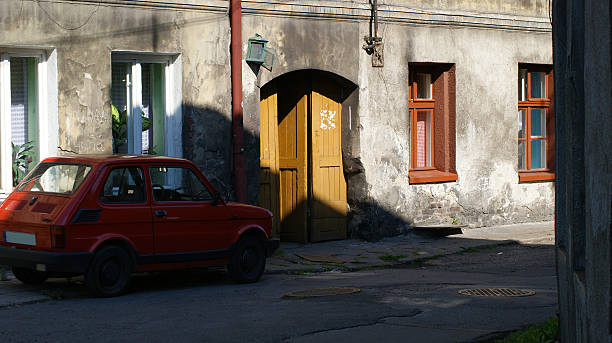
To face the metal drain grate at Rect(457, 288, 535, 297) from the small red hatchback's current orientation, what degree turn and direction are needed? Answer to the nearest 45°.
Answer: approximately 45° to its right

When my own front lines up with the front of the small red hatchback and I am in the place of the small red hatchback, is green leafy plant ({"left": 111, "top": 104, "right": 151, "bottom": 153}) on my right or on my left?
on my left

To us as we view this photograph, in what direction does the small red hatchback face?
facing away from the viewer and to the right of the viewer

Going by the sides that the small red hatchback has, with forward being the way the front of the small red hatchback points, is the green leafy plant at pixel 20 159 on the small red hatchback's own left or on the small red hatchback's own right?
on the small red hatchback's own left

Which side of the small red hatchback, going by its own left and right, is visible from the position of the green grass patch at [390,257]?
front

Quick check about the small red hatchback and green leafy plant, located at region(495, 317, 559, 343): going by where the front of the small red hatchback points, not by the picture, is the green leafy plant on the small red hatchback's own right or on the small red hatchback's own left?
on the small red hatchback's own right

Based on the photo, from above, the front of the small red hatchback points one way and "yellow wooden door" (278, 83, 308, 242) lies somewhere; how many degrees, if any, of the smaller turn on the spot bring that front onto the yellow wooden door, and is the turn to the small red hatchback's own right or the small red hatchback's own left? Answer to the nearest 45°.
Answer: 0° — it already faces it
